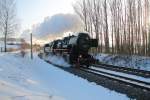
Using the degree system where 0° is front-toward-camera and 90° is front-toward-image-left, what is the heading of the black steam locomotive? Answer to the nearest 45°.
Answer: approximately 315°
